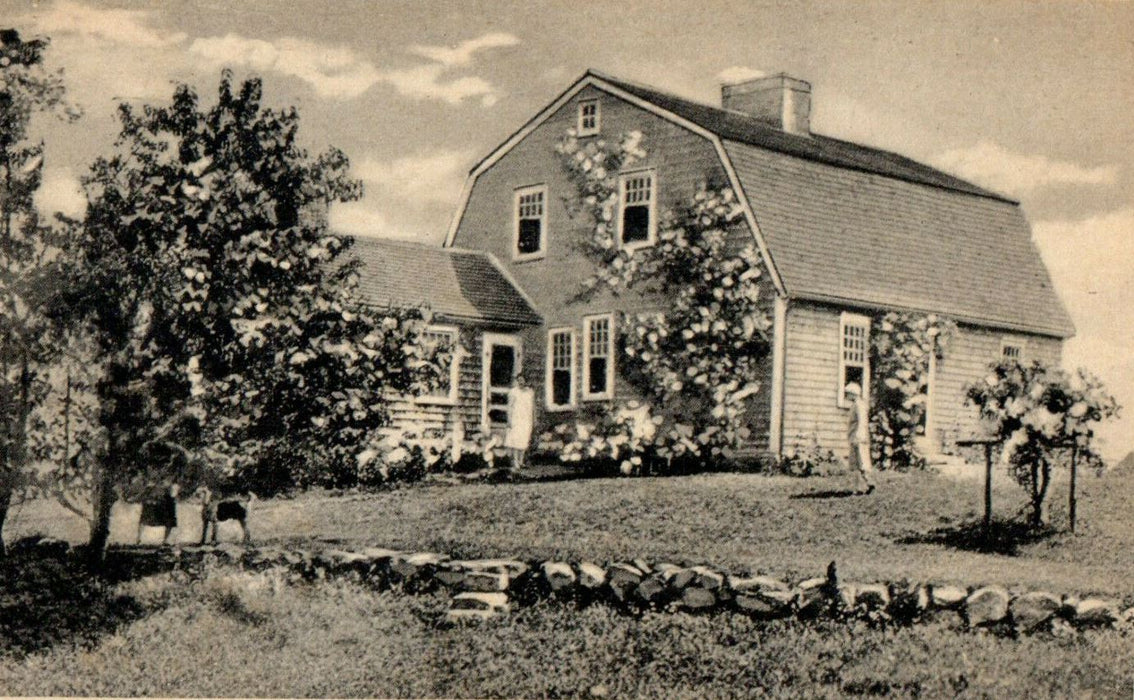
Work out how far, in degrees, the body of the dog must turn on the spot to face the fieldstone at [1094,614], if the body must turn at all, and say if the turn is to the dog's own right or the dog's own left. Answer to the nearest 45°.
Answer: approximately 135° to the dog's own left

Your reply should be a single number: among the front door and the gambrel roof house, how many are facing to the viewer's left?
0

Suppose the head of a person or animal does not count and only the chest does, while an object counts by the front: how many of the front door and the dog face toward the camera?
1

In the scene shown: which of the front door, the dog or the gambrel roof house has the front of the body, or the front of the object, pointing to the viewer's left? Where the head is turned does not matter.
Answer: the dog

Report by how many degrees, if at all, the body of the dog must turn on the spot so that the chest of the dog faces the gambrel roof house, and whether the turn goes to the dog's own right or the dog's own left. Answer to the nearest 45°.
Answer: approximately 135° to the dog's own right

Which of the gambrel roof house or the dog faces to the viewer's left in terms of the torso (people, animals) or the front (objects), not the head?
the dog

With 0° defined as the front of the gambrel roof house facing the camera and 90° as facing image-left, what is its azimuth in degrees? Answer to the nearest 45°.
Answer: approximately 315°

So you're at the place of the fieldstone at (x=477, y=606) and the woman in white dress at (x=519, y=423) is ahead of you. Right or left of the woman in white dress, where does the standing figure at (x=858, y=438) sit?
right

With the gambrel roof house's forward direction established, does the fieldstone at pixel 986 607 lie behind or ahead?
ahead

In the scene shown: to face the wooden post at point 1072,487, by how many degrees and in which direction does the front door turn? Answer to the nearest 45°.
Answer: approximately 45° to its left

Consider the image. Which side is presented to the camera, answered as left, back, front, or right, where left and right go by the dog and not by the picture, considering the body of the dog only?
left

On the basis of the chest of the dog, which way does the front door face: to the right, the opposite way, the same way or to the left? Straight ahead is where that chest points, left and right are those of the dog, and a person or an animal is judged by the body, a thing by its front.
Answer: to the left
